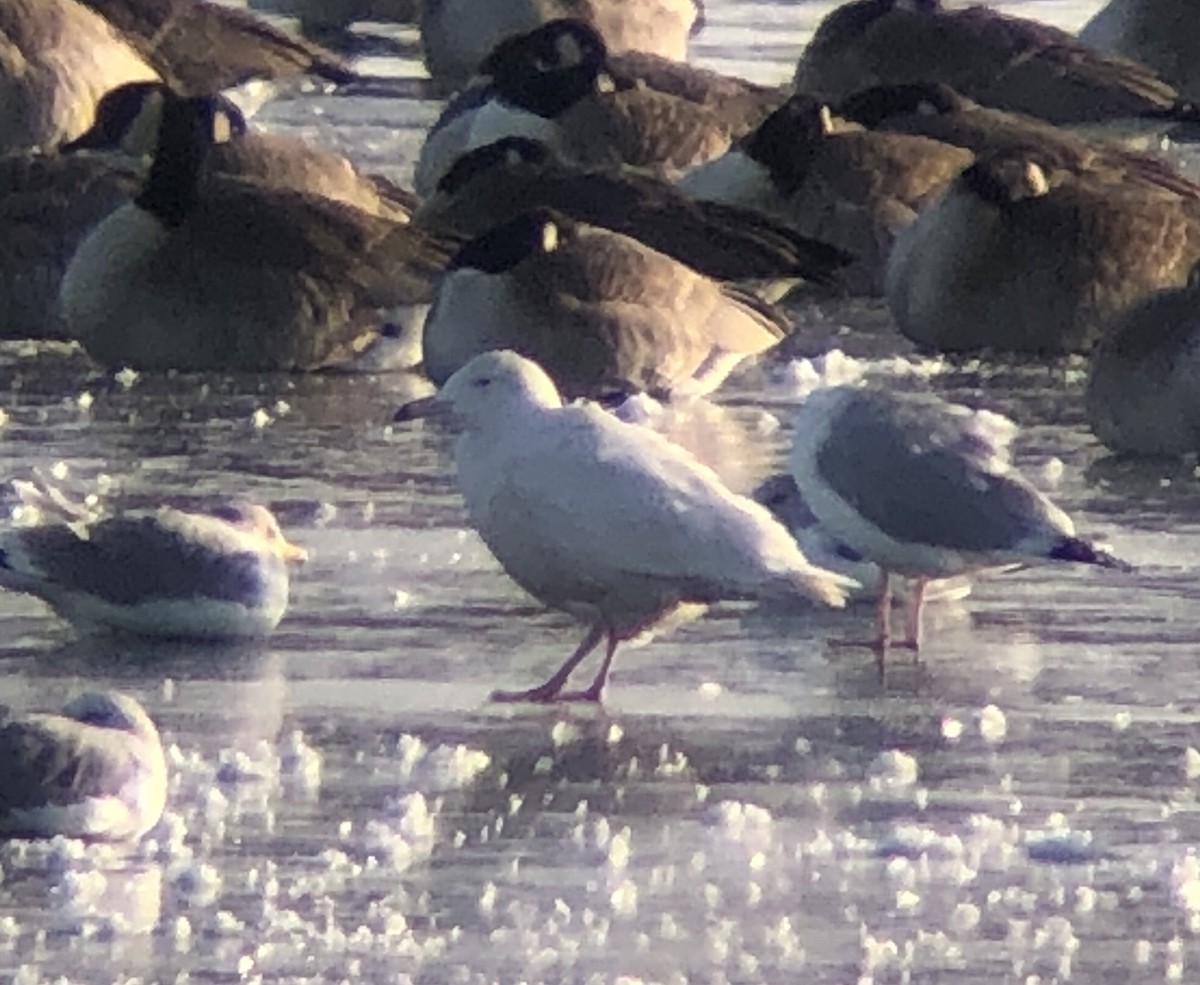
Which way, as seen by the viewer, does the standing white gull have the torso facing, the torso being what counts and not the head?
to the viewer's left

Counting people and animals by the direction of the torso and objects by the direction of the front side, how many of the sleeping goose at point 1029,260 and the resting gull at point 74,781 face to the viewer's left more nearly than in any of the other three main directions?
1

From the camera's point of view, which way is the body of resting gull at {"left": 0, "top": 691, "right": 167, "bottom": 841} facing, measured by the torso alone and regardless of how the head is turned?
to the viewer's right

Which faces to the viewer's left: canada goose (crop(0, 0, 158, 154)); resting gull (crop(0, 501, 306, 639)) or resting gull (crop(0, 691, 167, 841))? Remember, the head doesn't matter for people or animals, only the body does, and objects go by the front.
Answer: the canada goose

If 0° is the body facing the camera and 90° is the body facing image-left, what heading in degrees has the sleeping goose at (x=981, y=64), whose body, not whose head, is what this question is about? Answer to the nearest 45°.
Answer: approximately 90°

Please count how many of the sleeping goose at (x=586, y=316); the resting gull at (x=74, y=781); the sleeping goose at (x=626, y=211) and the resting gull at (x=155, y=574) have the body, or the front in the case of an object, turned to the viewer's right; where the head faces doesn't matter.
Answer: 2

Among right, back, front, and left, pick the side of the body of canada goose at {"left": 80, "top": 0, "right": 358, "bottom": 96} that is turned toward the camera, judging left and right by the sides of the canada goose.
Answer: left

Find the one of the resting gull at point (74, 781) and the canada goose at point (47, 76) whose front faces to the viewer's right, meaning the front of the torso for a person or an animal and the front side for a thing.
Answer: the resting gull

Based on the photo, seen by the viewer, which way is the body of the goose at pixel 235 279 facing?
to the viewer's left

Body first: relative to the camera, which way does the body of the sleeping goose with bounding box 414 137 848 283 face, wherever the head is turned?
to the viewer's left

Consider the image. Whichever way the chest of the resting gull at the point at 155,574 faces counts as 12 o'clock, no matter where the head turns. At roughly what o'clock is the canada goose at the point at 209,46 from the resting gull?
The canada goose is roughly at 9 o'clock from the resting gull.

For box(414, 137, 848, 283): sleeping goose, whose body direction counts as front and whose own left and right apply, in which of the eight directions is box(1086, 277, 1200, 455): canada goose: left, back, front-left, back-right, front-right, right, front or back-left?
back-left

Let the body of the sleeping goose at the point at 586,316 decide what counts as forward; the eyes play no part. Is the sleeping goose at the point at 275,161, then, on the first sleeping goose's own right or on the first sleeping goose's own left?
on the first sleeping goose's own right

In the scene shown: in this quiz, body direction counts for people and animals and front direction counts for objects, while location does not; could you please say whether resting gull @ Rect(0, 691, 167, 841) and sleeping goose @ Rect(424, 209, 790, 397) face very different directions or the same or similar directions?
very different directions
